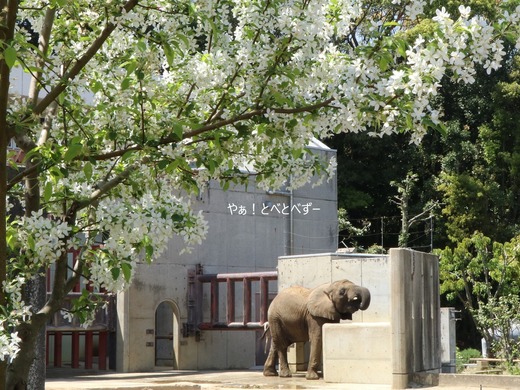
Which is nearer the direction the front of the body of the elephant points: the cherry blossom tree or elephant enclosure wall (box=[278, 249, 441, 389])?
the elephant enclosure wall

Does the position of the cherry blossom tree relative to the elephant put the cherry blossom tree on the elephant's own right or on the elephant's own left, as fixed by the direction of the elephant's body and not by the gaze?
on the elephant's own right

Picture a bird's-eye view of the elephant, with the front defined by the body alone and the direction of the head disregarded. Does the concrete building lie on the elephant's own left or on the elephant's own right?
on the elephant's own left

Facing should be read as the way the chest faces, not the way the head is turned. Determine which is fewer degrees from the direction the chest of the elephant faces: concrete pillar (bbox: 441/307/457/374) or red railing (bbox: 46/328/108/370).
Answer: the concrete pillar

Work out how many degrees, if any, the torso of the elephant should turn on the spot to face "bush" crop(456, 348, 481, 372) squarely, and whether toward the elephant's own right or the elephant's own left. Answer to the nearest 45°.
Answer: approximately 45° to the elephant's own left

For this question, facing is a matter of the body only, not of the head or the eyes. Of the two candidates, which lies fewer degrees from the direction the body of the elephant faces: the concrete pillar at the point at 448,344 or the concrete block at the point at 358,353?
the concrete block

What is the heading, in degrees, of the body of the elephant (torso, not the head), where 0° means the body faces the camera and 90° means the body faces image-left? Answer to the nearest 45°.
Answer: approximately 270°

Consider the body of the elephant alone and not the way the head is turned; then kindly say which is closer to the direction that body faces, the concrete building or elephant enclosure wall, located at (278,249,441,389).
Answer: the elephant enclosure wall
